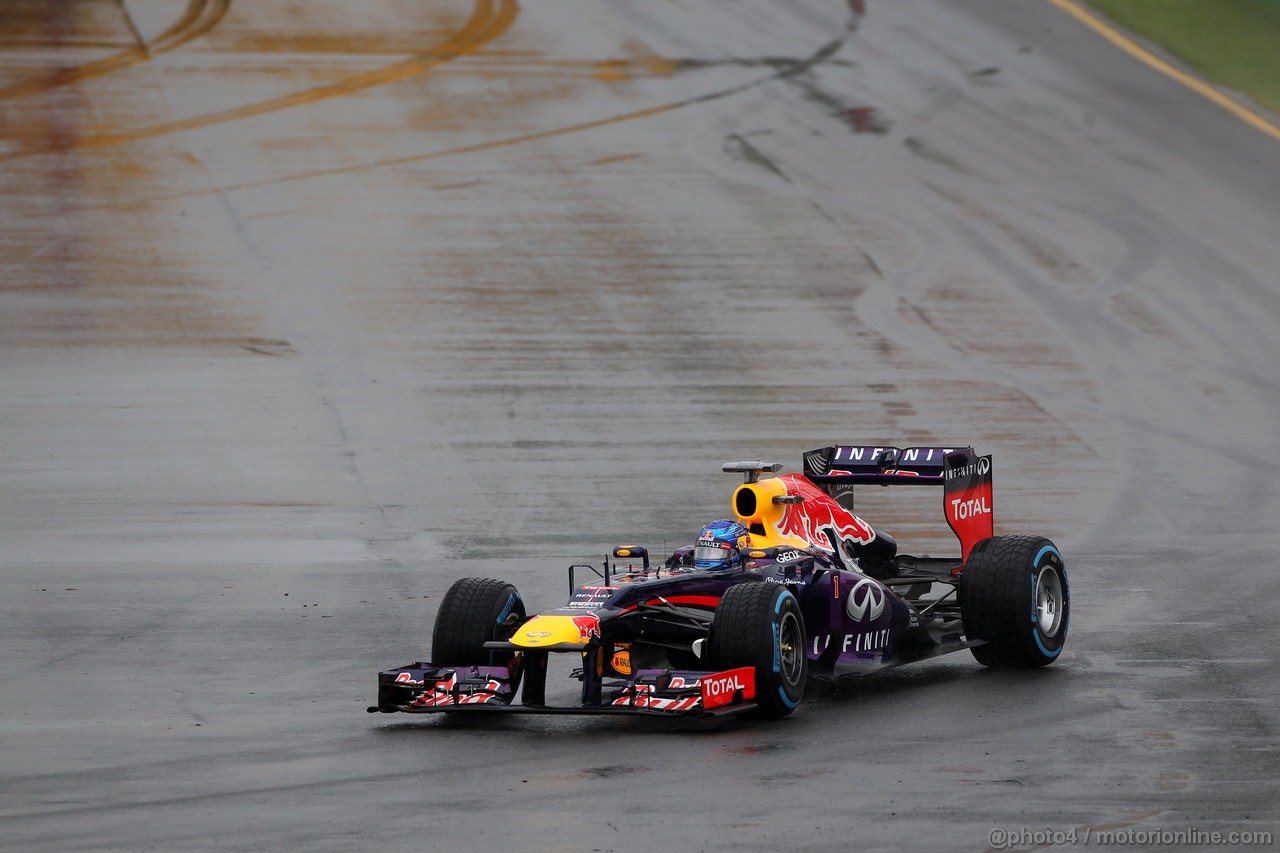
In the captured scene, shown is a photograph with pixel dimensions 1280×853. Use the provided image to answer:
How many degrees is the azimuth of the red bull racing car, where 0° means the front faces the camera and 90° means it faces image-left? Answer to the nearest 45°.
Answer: approximately 45°
